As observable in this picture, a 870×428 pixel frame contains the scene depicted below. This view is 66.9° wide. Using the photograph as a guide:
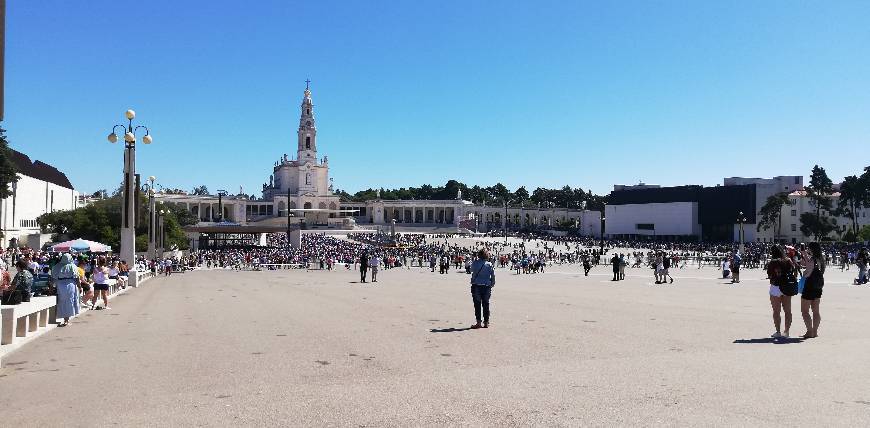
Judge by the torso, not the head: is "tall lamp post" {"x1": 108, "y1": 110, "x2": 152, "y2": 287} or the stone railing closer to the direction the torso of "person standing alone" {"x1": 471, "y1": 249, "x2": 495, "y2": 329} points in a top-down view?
the tall lamp post

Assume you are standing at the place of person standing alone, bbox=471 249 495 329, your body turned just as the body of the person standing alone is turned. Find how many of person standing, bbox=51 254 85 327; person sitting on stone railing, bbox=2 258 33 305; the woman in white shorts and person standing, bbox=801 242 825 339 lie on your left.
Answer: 2

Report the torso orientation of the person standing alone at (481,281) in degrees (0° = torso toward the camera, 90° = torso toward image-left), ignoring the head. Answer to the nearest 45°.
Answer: approximately 180°

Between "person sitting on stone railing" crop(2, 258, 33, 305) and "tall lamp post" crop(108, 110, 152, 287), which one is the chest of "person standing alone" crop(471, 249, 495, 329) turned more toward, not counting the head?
the tall lamp post

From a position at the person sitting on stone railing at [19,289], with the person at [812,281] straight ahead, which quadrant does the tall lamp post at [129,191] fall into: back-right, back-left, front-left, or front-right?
back-left

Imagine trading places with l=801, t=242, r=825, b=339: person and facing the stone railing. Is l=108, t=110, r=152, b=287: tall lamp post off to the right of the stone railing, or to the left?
right

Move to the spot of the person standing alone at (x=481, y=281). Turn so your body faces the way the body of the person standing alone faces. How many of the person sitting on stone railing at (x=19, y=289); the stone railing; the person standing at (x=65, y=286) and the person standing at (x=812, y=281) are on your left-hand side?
3

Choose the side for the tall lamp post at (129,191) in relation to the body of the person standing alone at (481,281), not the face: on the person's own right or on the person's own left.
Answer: on the person's own left

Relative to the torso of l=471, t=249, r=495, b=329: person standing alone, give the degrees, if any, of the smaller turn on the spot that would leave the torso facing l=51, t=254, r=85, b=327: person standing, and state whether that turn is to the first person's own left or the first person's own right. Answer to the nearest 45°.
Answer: approximately 90° to the first person's own left

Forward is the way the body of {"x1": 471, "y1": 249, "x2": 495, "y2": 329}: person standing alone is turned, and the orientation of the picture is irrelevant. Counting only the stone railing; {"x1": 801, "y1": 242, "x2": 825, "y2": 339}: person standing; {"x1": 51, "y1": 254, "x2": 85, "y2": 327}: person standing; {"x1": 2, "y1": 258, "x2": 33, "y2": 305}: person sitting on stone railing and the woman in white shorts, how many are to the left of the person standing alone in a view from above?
3

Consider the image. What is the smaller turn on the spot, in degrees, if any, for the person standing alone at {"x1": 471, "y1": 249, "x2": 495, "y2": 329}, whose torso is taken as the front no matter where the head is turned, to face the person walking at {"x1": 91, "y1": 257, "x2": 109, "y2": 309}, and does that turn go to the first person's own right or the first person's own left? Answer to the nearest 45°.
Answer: approximately 90° to the first person's own left

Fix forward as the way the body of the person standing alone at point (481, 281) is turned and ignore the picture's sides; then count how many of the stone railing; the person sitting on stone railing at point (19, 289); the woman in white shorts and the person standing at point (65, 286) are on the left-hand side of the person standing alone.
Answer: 3

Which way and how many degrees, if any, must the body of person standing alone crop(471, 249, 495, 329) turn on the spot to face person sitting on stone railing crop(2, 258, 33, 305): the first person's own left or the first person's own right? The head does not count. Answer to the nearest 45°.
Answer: approximately 90° to the first person's own left

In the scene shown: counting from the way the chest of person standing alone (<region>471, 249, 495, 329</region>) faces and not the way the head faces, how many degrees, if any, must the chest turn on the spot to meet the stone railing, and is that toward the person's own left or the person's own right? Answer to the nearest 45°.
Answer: approximately 90° to the person's own left

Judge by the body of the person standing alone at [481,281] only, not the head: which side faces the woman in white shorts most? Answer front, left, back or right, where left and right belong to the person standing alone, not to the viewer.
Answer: right

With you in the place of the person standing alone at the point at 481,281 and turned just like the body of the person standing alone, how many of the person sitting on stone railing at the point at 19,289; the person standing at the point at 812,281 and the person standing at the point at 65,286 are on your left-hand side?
2
